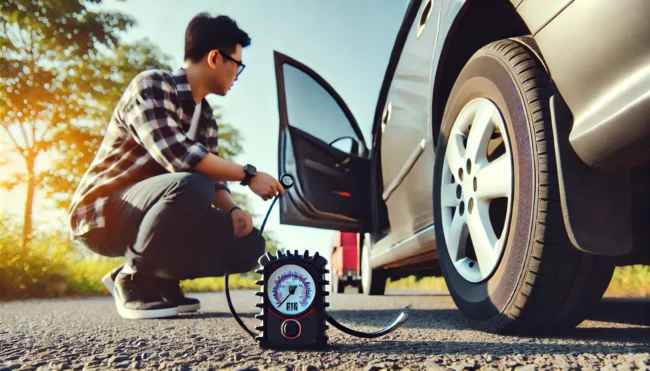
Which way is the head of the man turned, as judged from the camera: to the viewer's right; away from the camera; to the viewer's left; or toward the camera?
to the viewer's right

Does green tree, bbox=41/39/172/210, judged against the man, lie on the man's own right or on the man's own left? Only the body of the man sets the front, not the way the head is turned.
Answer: on the man's own left

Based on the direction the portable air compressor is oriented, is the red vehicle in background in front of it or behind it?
behind

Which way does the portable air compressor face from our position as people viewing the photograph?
facing the viewer

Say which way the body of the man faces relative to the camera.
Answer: to the viewer's right

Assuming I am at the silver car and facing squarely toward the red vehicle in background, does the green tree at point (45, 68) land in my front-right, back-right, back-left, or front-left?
front-left

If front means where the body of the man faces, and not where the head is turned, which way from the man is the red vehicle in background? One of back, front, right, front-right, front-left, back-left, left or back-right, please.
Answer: front-left

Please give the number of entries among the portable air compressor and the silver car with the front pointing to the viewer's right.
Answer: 0
